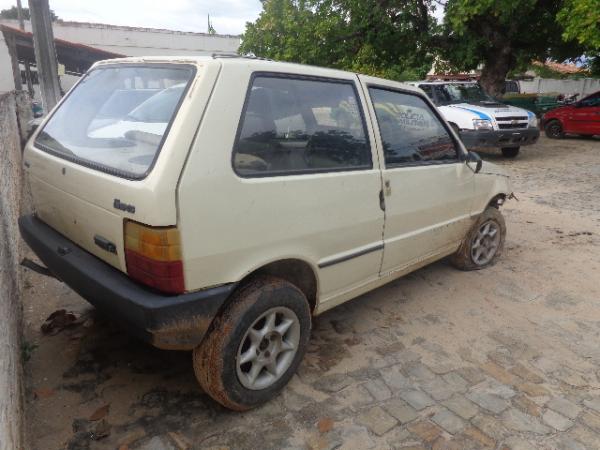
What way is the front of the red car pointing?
to the viewer's left

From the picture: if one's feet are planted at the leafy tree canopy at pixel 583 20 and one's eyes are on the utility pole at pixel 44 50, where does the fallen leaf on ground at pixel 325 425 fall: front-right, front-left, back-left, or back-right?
front-left

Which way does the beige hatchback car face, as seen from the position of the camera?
facing away from the viewer and to the right of the viewer

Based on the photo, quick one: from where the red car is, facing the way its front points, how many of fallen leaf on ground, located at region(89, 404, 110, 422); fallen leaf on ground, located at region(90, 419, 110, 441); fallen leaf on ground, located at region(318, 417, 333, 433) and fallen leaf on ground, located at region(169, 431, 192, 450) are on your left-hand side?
4

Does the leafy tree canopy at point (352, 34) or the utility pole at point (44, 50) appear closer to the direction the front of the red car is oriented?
the leafy tree canopy

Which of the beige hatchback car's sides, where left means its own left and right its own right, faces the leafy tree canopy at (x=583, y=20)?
front

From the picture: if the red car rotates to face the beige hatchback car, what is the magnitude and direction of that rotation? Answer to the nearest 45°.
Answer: approximately 90° to its left

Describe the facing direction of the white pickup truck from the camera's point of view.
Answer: facing the viewer and to the right of the viewer

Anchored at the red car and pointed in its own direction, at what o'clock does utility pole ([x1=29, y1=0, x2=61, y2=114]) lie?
The utility pole is roughly at 10 o'clock from the red car.

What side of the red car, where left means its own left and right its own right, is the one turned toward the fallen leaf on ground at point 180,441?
left

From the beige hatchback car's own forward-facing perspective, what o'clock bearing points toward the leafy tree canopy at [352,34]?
The leafy tree canopy is roughly at 11 o'clock from the beige hatchback car.

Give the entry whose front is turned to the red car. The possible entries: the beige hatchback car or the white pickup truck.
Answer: the beige hatchback car
